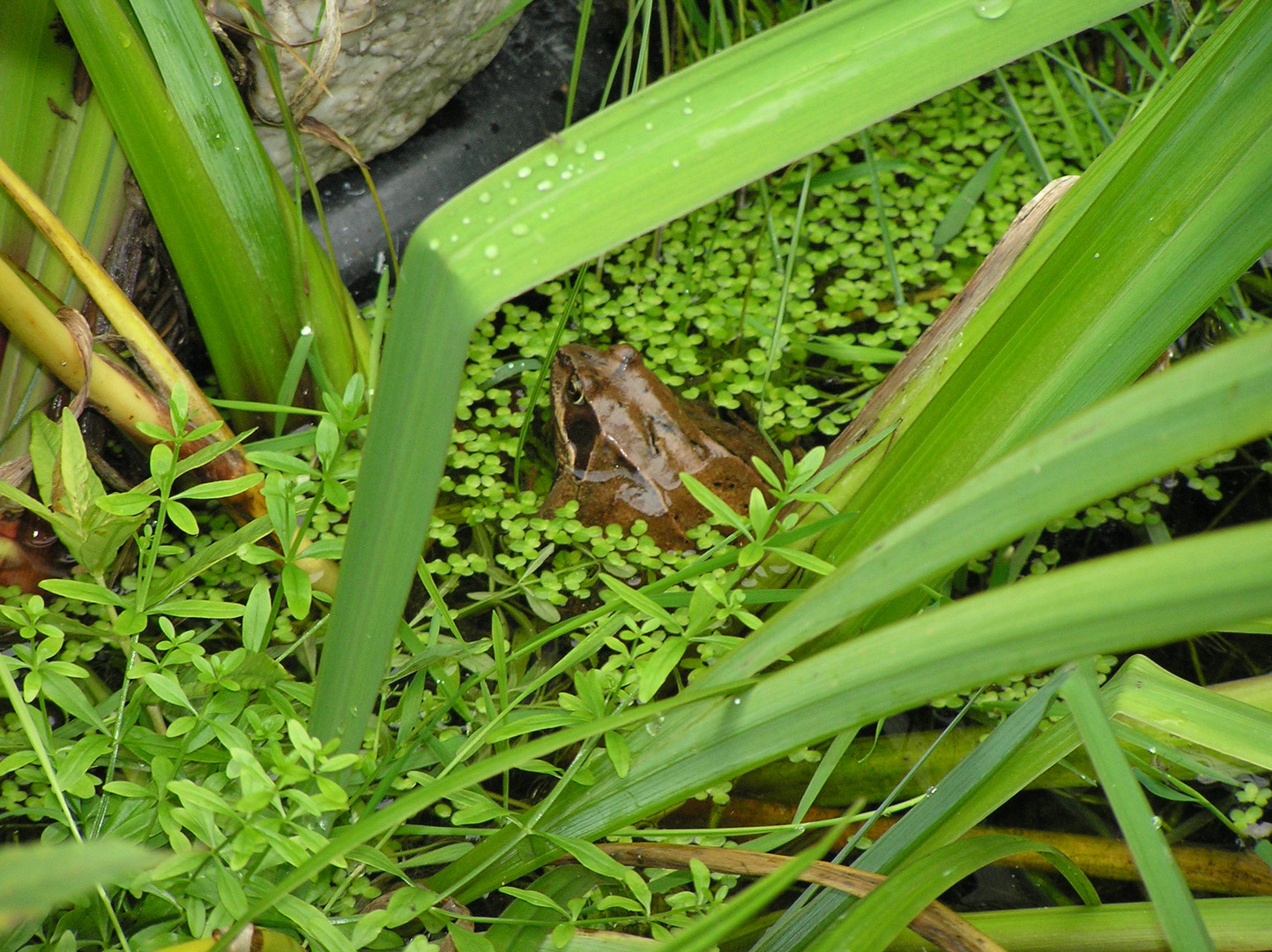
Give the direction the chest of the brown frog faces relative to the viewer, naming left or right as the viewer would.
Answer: facing away from the viewer and to the left of the viewer
